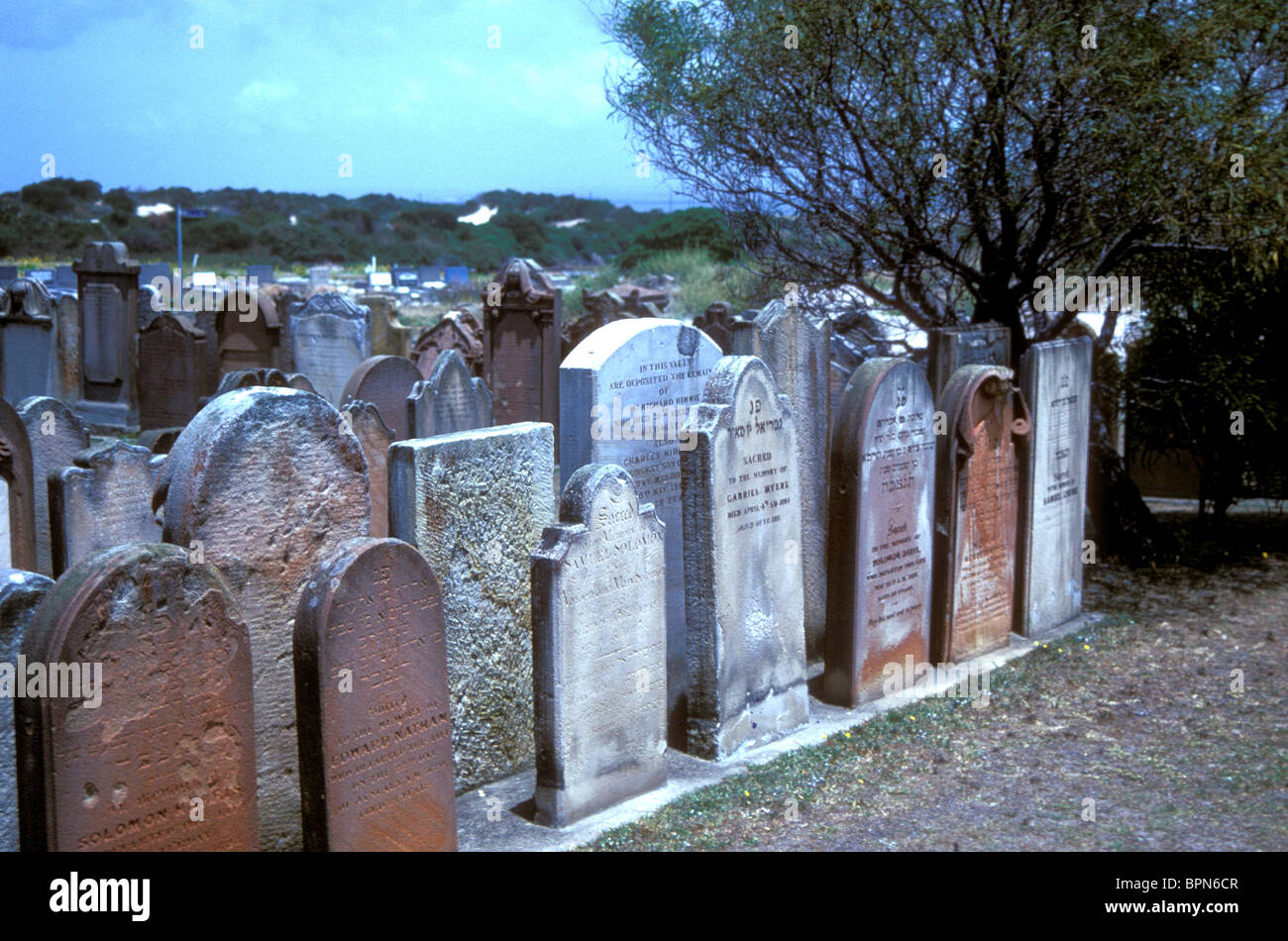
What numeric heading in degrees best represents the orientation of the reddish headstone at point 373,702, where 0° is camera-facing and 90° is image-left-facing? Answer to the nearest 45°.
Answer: approximately 315°

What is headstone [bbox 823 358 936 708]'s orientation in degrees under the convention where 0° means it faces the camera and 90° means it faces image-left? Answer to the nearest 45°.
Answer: approximately 315°

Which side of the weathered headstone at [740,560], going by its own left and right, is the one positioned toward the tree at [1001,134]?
left

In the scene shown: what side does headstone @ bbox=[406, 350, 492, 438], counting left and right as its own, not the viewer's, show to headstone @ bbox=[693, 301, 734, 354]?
left

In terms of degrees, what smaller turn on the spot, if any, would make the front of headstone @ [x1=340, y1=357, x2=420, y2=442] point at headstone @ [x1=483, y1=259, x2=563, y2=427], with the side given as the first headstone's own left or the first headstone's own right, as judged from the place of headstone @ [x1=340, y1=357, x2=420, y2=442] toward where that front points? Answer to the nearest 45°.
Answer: approximately 90° to the first headstone's own left

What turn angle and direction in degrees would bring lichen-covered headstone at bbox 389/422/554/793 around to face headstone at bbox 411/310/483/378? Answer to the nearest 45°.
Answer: approximately 135° to its left

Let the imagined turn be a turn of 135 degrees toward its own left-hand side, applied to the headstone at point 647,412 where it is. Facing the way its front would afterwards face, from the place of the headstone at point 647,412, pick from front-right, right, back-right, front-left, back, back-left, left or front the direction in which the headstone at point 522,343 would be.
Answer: front

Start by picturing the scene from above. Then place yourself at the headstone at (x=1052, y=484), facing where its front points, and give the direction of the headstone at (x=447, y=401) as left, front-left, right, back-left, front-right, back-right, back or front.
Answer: back-right

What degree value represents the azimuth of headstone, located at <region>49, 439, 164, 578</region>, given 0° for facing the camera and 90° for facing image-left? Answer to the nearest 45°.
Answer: approximately 315°

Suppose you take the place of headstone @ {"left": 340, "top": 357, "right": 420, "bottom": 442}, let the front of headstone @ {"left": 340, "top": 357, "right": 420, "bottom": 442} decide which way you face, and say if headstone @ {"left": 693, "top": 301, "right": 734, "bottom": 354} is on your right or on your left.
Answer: on your left

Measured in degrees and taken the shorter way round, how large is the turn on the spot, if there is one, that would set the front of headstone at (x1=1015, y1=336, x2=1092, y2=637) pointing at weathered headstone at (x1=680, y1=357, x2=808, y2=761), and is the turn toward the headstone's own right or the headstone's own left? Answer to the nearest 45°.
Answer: approximately 90° to the headstone's own right
